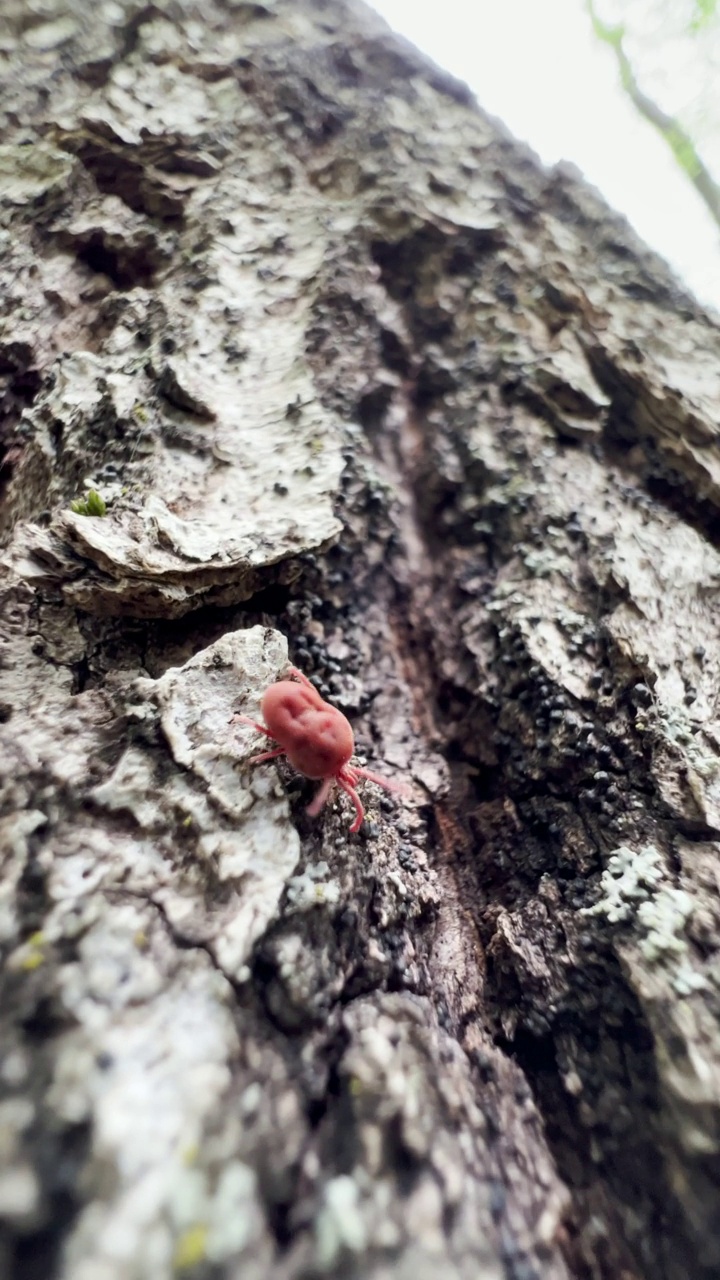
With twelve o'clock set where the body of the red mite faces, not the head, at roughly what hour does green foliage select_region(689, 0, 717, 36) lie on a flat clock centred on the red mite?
The green foliage is roughly at 7 o'clock from the red mite.

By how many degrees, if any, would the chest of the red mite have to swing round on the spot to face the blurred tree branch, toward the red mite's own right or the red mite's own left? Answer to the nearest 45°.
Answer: approximately 135° to the red mite's own left

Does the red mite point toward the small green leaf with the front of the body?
no

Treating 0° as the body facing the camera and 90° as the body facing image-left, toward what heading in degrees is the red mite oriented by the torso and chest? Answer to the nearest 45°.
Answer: approximately 315°
